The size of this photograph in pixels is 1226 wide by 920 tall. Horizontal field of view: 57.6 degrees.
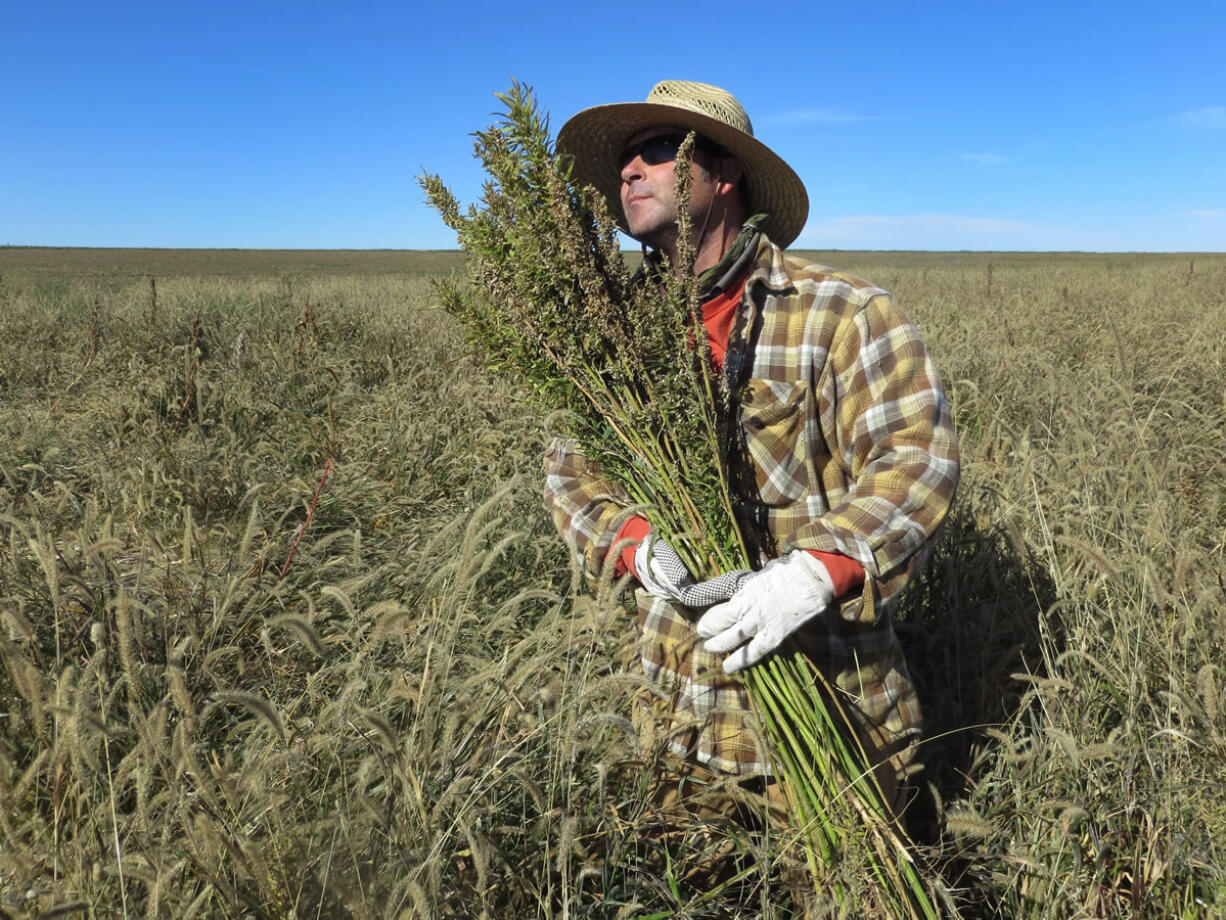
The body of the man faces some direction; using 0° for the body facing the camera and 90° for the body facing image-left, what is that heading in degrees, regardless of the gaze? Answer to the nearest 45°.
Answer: approximately 45°
